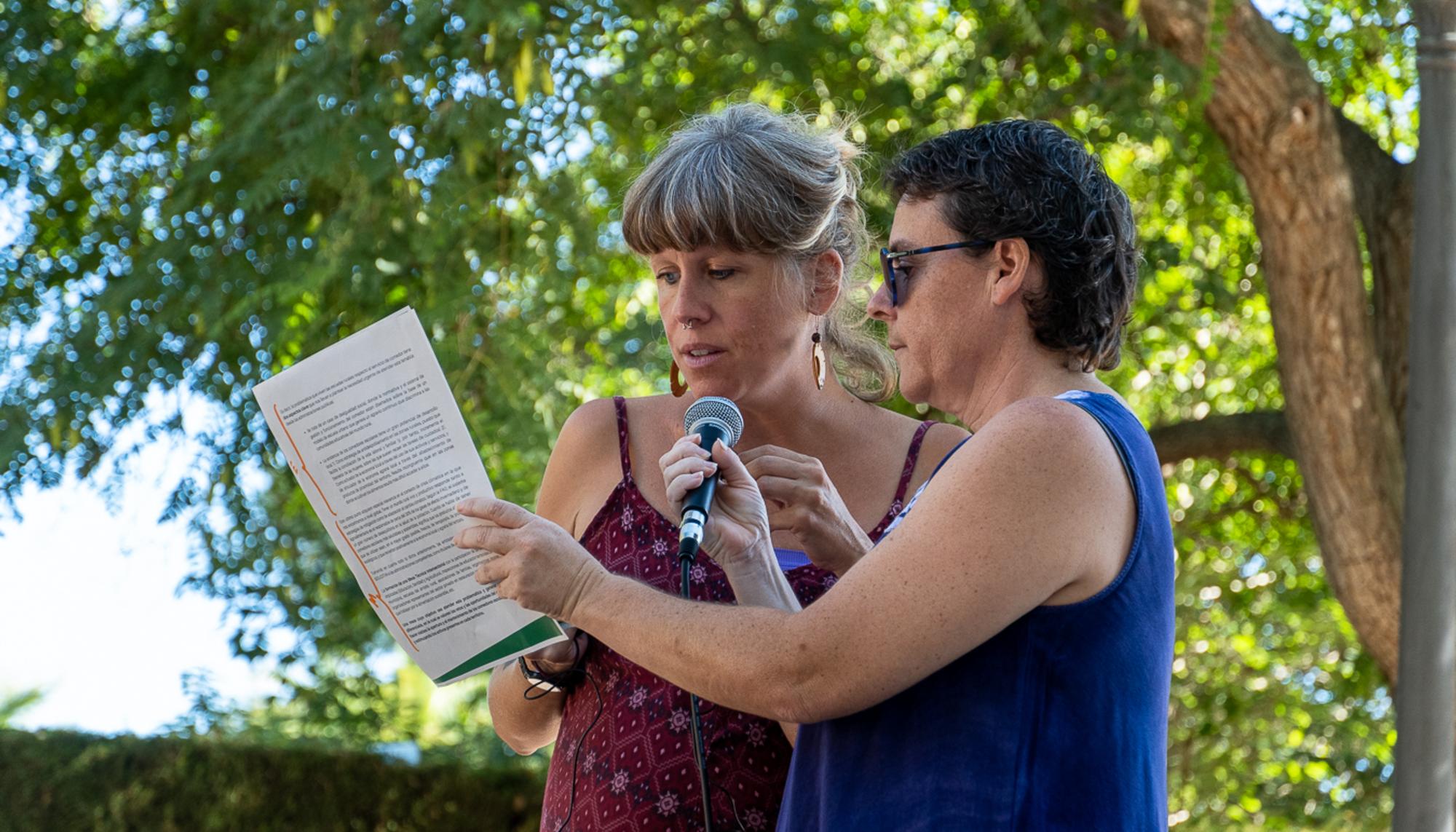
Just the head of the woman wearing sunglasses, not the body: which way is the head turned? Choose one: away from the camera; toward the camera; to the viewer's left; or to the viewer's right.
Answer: to the viewer's left

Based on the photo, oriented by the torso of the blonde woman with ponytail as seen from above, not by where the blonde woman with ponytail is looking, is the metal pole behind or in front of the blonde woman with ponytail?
behind

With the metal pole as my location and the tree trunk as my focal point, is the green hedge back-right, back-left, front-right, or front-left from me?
front-left

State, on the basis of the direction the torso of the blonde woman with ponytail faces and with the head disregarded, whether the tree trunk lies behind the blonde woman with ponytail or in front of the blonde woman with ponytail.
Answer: behind

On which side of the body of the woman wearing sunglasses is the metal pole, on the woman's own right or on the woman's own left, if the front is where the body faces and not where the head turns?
on the woman's own right

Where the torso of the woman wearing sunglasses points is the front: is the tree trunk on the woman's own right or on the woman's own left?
on the woman's own right

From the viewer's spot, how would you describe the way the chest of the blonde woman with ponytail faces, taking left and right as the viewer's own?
facing the viewer and to the left of the viewer

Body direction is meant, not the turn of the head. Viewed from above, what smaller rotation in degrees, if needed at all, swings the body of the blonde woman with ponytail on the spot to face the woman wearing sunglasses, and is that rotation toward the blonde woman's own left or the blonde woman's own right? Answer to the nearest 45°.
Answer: approximately 45° to the blonde woman's own left

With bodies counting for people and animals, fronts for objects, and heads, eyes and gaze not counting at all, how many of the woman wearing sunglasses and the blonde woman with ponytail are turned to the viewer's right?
0

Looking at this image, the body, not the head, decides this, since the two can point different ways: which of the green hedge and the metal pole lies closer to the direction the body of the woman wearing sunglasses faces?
the green hedge

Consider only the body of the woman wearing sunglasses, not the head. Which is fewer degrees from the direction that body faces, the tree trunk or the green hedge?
the green hedge

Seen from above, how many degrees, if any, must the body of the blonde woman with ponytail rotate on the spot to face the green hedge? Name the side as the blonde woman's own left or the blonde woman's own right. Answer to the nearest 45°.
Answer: approximately 90° to the blonde woman's own right

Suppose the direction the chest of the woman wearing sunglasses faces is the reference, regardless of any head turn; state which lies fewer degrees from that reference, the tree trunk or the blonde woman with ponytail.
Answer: the blonde woman with ponytail

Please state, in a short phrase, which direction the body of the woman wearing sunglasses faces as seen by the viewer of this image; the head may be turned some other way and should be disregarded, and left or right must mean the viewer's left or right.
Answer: facing to the left of the viewer
